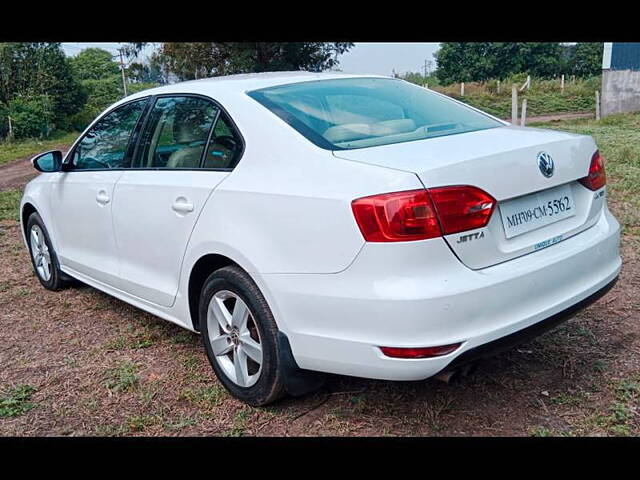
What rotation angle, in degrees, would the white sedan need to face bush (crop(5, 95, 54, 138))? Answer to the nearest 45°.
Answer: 0° — it already faces it

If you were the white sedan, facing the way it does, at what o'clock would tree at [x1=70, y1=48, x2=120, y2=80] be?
The tree is roughly at 1 o'clock from the white sedan.

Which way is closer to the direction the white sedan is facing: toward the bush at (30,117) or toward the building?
the bush

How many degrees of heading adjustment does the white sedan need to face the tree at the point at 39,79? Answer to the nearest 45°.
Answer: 0° — it already faces it

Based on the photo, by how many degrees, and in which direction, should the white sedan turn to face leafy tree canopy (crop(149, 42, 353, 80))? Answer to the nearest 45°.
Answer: approximately 45° to its right

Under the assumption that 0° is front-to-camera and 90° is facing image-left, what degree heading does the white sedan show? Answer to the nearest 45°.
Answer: approximately 135°

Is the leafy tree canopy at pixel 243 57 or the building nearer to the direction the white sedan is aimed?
the leafy tree canopy

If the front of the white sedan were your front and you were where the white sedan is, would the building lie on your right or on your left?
on your right
